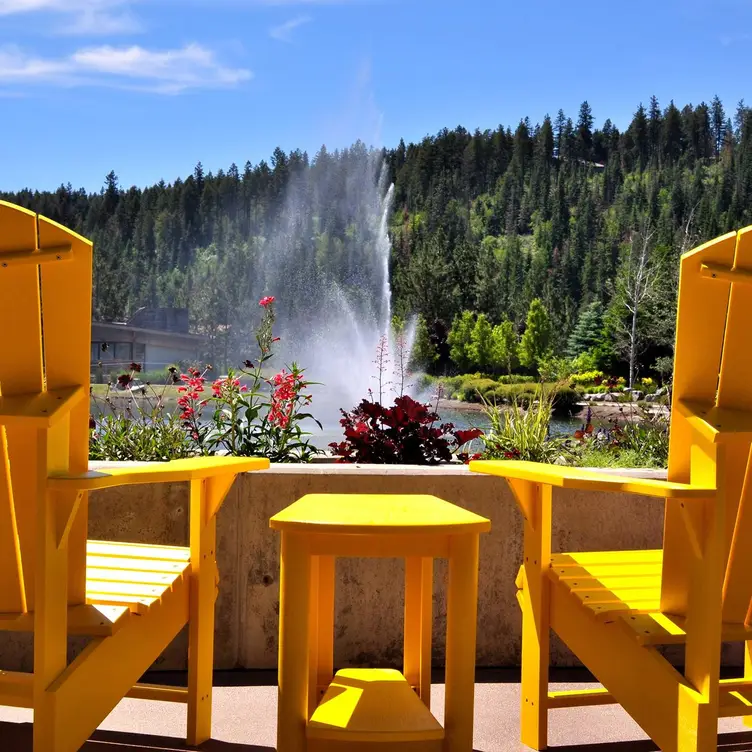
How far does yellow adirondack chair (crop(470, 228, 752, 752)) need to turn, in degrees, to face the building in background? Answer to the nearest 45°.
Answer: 0° — it already faces it

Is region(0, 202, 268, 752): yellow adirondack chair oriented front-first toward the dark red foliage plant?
yes

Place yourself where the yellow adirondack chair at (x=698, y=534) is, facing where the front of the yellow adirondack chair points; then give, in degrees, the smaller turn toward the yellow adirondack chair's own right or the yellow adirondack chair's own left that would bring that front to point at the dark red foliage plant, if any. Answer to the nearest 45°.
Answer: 0° — it already faces it

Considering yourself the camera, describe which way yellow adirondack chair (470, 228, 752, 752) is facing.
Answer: facing away from the viewer and to the left of the viewer

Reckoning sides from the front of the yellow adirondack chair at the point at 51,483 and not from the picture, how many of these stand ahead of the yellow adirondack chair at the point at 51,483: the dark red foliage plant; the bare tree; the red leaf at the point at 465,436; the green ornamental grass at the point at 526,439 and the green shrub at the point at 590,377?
5

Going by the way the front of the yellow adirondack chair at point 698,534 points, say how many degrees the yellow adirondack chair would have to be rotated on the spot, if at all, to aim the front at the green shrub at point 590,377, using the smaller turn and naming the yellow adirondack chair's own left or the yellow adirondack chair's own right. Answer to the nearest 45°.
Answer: approximately 45° to the yellow adirondack chair's own right

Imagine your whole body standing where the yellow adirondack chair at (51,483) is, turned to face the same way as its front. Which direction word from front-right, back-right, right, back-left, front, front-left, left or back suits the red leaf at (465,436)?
front

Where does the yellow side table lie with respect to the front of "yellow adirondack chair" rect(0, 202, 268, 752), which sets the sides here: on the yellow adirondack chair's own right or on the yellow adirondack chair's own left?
on the yellow adirondack chair's own right

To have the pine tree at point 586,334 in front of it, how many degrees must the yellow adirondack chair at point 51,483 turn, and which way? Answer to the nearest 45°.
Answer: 0° — it already faces it

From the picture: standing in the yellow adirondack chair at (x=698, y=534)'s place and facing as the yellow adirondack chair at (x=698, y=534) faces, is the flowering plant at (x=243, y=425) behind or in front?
in front

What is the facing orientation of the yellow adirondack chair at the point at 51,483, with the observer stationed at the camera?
facing away from the viewer and to the right of the viewer

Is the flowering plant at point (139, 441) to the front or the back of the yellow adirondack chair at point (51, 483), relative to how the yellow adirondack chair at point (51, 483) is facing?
to the front

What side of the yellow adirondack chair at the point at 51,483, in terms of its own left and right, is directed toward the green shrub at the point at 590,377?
front

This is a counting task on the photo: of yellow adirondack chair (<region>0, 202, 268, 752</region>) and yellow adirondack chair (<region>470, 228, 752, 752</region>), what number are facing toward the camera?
0
